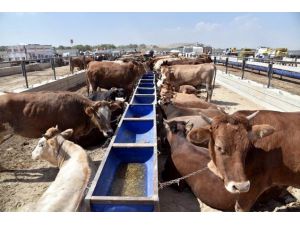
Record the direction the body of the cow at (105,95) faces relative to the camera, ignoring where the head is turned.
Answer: to the viewer's right

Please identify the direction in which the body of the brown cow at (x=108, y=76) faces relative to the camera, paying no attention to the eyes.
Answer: to the viewer's right

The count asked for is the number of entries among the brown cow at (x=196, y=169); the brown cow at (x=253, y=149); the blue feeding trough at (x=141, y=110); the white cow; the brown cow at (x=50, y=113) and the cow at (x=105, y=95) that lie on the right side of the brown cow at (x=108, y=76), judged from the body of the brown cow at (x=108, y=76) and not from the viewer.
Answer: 6

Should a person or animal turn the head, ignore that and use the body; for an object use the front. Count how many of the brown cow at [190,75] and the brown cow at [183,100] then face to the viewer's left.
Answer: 2

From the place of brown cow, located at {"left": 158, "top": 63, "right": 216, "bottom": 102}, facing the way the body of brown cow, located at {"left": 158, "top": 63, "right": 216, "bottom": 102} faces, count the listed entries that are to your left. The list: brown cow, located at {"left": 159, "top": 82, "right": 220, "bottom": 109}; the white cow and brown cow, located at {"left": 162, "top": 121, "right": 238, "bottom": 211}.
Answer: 3

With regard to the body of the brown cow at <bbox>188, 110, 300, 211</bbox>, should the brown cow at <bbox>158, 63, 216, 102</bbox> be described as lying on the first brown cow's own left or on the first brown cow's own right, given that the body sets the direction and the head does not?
on the first brown cow's own right

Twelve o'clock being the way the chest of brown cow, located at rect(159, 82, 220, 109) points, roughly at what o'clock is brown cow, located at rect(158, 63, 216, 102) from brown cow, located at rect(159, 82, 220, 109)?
brown cow, located at rect(158, 63, 216, 102) is roughly at 3 o'clock from brown cow, located at rect(159, 82, 220, 109).

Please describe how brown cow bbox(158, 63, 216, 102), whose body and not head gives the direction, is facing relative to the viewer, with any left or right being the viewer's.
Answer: facing to the left of the viewer

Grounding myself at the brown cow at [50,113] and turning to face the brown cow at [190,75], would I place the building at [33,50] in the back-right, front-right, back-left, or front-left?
front-left

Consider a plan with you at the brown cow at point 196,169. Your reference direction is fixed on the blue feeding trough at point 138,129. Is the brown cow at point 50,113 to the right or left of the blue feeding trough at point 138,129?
left

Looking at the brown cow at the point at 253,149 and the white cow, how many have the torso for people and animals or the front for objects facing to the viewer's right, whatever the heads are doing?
0

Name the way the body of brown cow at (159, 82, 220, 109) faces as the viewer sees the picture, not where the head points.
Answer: to the viewer's left

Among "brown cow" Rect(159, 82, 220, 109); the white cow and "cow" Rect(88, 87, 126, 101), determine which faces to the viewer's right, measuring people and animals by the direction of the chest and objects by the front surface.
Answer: the cow

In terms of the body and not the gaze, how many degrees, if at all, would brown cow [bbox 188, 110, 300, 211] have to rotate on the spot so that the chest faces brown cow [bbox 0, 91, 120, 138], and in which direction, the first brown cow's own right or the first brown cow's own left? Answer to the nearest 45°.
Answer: approximately 45° to the first brown cow's own right

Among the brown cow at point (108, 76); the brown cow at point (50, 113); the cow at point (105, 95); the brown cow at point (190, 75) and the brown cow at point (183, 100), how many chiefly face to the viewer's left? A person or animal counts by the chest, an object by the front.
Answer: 2

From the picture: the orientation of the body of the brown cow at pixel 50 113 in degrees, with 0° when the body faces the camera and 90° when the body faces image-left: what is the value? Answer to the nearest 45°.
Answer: approximately 270°

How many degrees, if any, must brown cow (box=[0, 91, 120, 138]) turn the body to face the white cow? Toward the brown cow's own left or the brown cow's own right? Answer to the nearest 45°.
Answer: approximately 90° to the brown cow's own right

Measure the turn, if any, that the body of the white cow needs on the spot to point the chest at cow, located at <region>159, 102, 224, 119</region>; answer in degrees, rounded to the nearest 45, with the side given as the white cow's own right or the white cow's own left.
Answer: approximately 90° to the white cow's own right

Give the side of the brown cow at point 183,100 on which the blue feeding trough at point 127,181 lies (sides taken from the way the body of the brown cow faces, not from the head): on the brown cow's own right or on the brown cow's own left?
on the brown cow's own left
